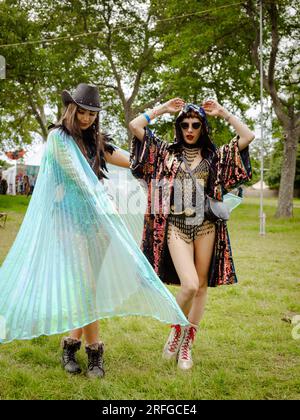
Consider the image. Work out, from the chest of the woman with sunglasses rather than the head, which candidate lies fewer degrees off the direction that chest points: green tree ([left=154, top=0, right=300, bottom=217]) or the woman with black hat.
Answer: the woman with black hat

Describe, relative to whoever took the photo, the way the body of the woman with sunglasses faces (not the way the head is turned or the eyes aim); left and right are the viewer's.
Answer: facing the viewer

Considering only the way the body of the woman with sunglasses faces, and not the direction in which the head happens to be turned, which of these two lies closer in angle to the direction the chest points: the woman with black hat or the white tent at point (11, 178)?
the woman with black hat

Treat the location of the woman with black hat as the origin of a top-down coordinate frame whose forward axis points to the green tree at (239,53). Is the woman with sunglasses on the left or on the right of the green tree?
right

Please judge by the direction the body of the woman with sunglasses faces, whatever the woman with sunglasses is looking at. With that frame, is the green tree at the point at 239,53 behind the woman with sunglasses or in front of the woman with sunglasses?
behind

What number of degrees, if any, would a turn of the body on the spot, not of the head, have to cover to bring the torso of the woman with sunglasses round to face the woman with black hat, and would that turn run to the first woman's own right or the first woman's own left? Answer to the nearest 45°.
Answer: approximately 45° to the first woman's own right

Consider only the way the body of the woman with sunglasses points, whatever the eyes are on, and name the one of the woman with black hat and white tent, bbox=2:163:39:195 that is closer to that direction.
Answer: the woman with black hat

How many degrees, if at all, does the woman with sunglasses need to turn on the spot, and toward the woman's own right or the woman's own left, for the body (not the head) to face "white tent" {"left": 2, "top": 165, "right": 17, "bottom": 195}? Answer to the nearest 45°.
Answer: approximately 135° to the woman's own right

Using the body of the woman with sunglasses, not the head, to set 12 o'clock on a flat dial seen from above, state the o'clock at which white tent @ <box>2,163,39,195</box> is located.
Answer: The white tent is roughly at 5 o'clock from the woman with sunglasses.
